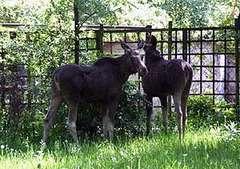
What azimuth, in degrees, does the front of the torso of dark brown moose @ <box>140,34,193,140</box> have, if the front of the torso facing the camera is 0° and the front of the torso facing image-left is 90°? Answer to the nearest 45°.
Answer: approximately 135°

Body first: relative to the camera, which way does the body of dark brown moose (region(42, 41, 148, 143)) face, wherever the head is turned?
to the viewer's right

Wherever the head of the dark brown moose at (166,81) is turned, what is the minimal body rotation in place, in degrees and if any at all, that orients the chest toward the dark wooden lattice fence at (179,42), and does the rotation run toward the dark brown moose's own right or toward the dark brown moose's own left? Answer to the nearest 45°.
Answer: approximately 45° to the dark brown moose's own right

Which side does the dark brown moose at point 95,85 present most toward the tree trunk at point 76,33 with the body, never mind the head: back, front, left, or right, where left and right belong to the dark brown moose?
left

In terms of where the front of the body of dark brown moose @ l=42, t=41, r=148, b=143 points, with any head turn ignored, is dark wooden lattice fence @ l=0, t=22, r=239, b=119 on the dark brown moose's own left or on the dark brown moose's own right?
on the dark brown moose's own left

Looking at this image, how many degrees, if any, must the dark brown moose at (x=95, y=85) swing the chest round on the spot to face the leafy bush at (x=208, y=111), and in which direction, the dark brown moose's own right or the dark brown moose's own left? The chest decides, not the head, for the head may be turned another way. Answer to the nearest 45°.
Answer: approximately 45° to the dark brown moose's own left

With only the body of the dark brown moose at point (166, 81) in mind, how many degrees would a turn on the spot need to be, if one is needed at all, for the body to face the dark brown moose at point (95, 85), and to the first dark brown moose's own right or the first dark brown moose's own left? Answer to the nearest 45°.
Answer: approximately 45° to the first dark brown moose's own left

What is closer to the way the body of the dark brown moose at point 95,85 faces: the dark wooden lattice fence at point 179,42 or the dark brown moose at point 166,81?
the dark brown moose

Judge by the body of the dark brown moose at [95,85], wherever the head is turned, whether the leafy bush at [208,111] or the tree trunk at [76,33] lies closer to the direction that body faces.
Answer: the leafy bush

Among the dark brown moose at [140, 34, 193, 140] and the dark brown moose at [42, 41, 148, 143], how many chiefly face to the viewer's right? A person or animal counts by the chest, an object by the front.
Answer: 1
